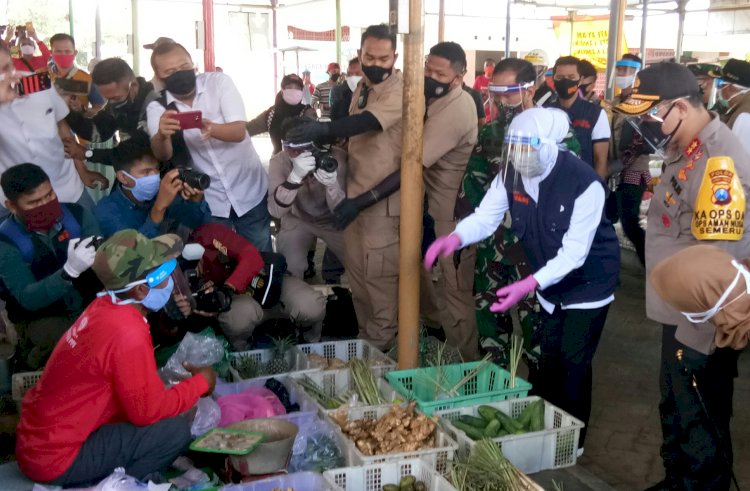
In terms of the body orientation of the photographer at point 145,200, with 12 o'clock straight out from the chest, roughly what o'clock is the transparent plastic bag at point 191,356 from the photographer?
The transparent plastic bag is roughly at 1 o'clock from the photographer.

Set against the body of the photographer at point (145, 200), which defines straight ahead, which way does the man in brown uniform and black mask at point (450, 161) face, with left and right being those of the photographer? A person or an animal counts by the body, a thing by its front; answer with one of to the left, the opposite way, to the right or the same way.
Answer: to the right

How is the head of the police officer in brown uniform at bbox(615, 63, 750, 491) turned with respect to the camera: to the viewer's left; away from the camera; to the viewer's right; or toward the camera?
to the viewer's left

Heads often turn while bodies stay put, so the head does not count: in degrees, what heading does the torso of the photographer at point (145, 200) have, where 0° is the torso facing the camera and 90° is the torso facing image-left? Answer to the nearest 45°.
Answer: approximately 315°

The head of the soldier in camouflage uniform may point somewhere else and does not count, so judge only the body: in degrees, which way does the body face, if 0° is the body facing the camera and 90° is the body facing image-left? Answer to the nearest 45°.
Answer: approximately 45°

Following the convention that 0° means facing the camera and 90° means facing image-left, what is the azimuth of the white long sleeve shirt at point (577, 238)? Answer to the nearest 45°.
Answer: approximately 45°

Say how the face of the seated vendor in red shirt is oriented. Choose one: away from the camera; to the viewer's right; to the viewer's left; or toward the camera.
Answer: to the viewer's right
